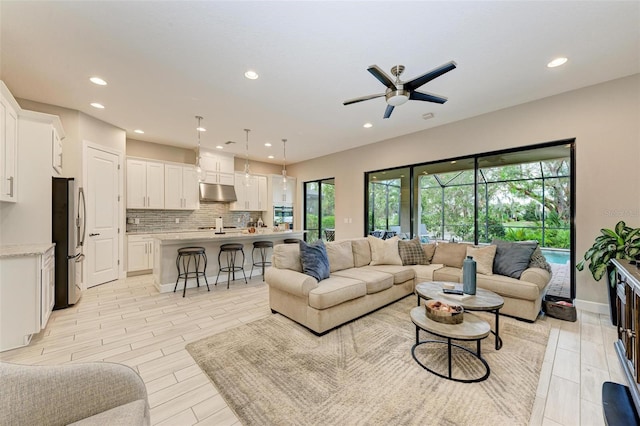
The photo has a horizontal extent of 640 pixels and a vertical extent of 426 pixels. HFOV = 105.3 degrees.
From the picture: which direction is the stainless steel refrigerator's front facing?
to the viewer's right

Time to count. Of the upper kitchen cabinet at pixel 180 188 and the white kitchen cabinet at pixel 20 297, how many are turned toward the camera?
1

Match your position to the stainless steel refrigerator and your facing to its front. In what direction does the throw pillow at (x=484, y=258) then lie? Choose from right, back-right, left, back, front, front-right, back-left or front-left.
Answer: front-right

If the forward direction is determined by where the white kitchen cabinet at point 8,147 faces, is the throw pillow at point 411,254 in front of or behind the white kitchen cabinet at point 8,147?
in front

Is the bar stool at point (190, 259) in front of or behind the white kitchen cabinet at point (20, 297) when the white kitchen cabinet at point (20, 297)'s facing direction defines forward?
in front

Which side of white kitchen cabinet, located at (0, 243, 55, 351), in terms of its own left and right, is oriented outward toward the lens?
right

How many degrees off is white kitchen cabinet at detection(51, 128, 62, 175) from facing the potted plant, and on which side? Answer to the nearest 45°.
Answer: approximately 45° to its right

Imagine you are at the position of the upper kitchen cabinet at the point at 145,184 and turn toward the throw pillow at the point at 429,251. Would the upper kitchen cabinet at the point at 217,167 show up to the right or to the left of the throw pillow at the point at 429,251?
left

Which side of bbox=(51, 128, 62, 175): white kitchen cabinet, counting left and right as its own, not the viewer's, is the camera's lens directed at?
right

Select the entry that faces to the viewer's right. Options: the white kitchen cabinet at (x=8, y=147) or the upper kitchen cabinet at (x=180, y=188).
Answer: the white kitchen cabinet

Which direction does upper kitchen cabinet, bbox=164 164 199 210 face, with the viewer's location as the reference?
facing the viewer

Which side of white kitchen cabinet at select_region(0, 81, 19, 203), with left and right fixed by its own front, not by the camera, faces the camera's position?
right

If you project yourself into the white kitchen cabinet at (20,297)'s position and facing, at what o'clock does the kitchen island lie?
The kitchen island is roughly at 11 o'clock from the white kitchen cabinet.

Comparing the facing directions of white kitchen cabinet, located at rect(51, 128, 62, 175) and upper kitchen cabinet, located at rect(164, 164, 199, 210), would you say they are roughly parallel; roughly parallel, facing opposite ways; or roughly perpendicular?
roughly perpendicular
